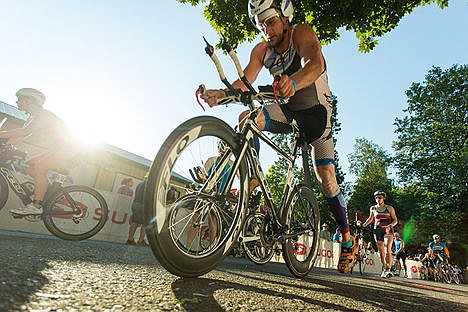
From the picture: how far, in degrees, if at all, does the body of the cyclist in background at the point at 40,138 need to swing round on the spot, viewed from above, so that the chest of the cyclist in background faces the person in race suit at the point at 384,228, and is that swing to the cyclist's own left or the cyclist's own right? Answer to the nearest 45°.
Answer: approximately 180°

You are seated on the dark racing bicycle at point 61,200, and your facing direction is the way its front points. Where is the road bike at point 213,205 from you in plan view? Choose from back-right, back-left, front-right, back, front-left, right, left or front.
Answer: left

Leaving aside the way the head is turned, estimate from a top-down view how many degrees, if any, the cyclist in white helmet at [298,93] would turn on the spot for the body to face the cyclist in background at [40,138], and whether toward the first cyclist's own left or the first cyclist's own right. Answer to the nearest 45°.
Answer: approximately 45° to the first cyclist's own right

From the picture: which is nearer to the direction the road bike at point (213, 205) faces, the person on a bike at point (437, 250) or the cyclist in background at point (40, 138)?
the cyclist in background

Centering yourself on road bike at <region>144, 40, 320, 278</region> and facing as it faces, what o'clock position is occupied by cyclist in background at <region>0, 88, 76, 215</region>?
The cyclist in background is roughly at 3 o'clock from the road bike.

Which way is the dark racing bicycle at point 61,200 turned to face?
to the viewer's left

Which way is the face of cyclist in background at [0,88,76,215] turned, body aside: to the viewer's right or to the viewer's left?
to the viewer's left

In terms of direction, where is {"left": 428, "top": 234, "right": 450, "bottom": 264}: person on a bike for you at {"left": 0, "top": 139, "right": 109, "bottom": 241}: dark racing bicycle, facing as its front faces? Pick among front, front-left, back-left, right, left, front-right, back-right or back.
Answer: back

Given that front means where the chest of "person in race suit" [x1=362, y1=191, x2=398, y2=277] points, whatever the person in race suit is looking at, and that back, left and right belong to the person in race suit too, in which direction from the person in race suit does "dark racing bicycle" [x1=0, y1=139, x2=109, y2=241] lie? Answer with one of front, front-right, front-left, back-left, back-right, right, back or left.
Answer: front-right

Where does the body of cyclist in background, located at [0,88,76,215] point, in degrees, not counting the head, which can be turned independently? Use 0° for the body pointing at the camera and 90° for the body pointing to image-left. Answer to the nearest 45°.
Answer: approximately 90°

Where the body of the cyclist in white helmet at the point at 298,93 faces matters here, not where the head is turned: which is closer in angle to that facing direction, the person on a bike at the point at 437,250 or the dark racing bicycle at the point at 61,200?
the dark racing bicycle

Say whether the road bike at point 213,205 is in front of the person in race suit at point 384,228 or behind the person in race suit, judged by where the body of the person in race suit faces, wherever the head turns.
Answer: in front

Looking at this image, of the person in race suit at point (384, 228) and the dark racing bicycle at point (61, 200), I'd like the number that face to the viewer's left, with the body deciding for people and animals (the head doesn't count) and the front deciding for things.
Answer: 1

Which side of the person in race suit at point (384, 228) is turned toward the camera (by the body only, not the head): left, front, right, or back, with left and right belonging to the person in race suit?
front

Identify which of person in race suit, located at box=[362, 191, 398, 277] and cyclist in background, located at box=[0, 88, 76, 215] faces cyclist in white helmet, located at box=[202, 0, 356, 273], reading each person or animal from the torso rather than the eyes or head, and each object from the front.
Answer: the person in race suit

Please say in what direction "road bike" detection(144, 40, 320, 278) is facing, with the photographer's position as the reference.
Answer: facing the viewer and to the left of the viewer
